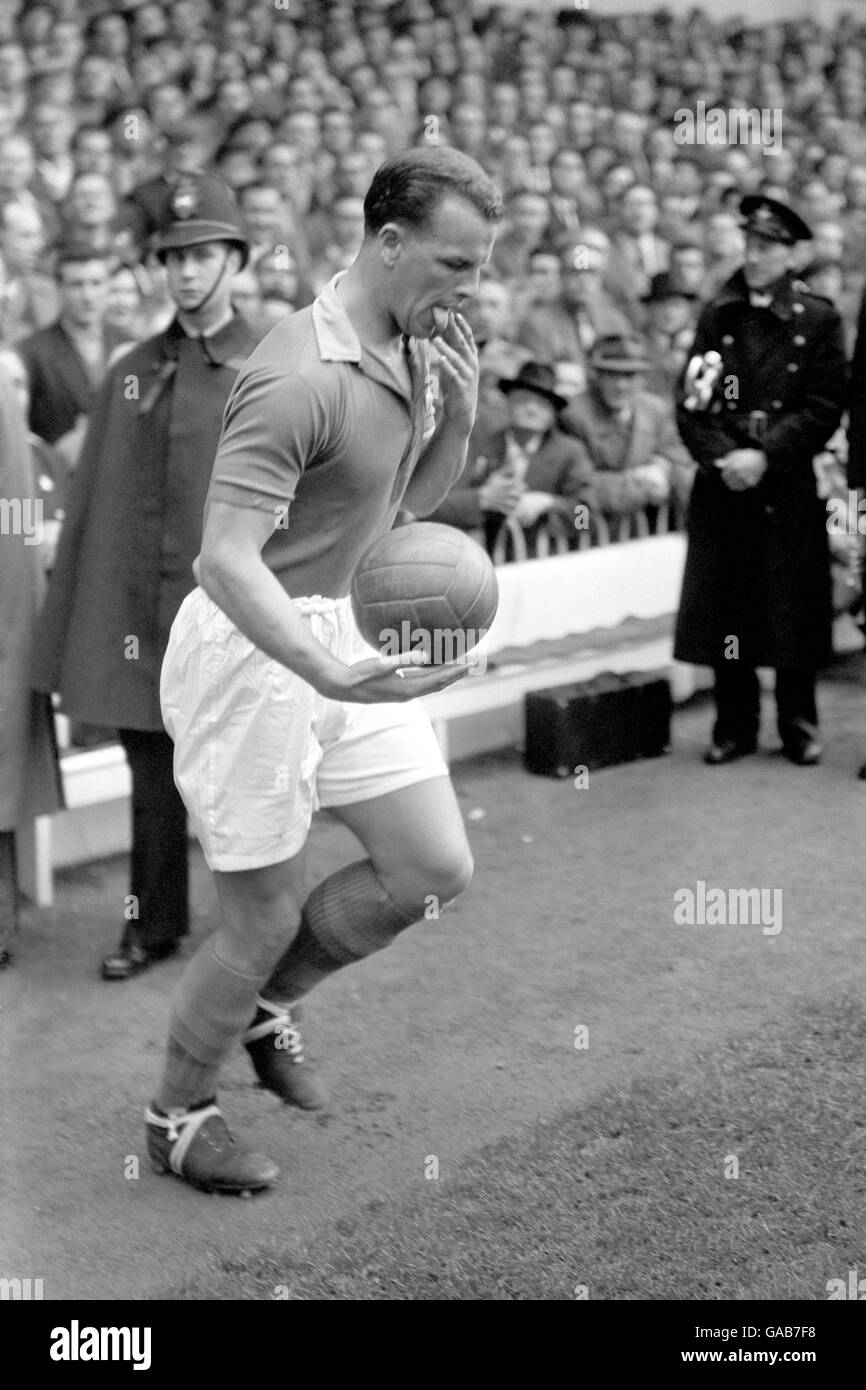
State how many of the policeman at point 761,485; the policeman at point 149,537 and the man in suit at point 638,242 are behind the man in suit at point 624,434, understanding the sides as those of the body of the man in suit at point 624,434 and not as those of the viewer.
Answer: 1

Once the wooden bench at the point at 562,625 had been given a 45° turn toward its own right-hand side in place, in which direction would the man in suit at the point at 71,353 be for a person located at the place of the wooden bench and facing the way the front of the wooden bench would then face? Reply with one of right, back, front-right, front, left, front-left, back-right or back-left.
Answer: right

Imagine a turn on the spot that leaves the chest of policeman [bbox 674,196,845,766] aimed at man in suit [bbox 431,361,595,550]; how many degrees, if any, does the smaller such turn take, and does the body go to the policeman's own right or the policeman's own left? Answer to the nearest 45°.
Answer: approximately 135° to the policeman's own right

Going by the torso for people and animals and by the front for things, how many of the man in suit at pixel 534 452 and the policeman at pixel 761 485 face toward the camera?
2

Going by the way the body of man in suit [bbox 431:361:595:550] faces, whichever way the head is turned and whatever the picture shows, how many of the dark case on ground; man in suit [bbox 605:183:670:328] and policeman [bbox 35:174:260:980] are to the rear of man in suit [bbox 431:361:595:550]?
1

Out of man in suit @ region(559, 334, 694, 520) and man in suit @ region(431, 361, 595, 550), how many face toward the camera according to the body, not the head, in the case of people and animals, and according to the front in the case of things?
2

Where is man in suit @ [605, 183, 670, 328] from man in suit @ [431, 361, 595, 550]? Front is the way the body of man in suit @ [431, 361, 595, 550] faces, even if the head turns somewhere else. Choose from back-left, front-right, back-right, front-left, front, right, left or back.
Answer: back

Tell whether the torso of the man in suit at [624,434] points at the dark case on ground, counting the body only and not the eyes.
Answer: yes

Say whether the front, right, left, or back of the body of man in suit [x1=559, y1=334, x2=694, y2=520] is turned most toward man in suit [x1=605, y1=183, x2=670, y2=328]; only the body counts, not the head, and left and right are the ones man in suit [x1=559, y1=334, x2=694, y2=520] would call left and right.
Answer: back
